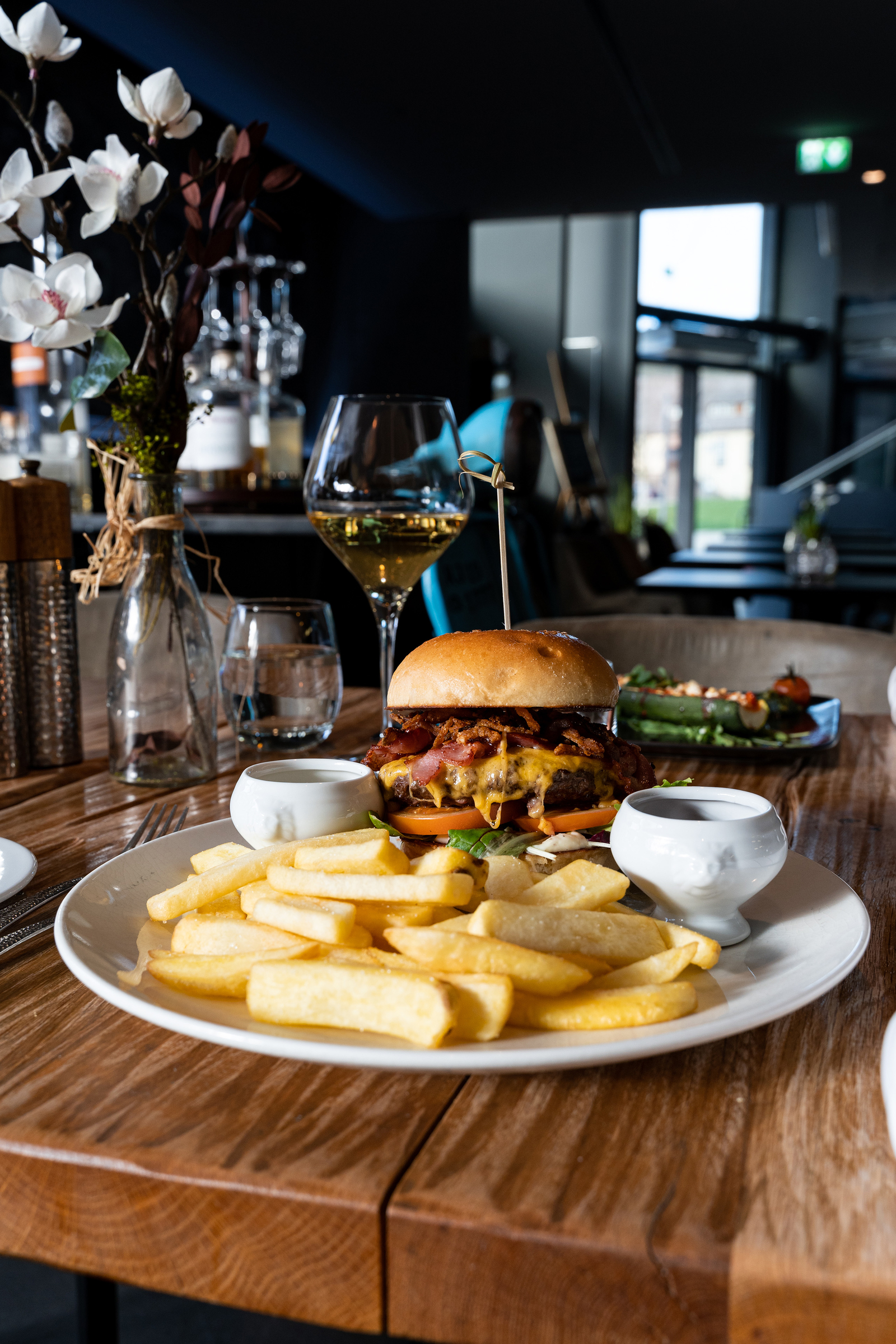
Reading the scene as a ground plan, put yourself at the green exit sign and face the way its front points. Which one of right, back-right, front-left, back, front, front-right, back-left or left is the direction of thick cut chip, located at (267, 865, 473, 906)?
front

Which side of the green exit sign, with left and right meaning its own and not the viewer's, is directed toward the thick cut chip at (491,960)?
front

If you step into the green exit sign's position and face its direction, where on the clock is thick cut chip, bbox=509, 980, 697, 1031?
The thick cut chip is roughly at 12 o'clock from the green exit sign.

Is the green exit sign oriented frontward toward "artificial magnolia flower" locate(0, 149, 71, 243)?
yes

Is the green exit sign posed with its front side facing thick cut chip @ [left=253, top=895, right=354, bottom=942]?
yes

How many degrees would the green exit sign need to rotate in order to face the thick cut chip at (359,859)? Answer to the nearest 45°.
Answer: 0° — it already faces it

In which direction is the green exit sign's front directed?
toward the camera

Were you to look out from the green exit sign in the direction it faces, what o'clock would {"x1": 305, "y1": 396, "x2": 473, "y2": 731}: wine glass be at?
The wine glass is roughly at 12 o'clock from the green exit sign.

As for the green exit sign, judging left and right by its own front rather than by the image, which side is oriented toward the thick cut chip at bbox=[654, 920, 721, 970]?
front

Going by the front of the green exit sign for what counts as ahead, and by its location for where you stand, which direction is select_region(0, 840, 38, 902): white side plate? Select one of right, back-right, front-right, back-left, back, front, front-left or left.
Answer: front

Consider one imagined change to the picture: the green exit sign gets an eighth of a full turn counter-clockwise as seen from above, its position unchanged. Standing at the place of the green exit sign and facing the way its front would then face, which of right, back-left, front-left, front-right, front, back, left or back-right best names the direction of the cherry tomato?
front-right

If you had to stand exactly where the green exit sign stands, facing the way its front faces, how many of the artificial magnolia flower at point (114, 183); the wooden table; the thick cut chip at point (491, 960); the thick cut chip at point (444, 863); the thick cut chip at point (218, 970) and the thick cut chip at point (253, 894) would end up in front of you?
6

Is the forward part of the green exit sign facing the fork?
yes

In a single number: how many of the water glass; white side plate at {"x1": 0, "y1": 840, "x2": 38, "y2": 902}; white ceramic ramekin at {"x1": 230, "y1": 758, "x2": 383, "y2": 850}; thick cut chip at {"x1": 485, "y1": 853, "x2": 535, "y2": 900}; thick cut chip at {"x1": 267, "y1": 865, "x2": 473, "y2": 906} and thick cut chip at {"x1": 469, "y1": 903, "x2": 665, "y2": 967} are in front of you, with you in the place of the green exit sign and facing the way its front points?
6

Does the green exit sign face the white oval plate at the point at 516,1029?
yes

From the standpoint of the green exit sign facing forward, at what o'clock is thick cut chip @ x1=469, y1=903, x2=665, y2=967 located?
The thick cut chip is roughly at 12 o'clock from the green exit sign.

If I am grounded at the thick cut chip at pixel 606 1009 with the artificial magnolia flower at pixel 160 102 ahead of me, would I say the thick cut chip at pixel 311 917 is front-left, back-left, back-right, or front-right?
front-left

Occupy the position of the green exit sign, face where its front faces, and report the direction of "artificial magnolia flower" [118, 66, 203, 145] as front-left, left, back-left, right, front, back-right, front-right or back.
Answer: front

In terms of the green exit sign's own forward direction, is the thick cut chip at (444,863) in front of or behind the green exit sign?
in front

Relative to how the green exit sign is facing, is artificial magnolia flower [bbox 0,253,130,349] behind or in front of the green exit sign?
in front
